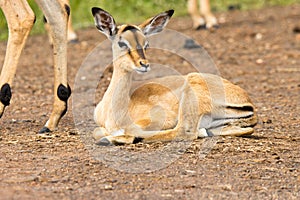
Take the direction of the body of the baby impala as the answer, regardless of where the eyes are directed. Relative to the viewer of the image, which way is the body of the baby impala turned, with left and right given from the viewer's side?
facing to the left of the viewer
